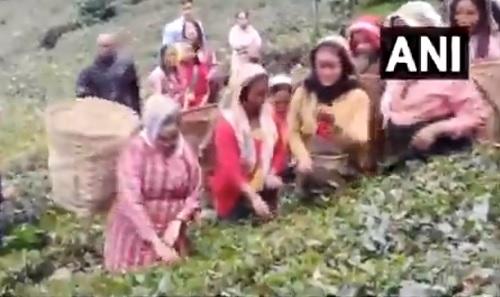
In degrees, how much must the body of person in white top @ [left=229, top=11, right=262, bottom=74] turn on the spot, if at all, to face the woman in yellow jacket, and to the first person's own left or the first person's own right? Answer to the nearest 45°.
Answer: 0° — they already face them

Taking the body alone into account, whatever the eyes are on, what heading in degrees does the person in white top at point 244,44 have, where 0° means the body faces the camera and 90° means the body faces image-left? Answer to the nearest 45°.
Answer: approximately 0°

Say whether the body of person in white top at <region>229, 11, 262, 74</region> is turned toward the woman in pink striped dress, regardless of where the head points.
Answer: yes

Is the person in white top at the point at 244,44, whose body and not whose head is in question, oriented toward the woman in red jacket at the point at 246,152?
yes

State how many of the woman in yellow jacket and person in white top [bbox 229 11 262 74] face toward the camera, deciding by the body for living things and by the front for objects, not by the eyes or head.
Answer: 2

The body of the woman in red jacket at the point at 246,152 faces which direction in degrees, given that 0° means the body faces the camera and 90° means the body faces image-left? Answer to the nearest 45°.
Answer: approximately 315°
